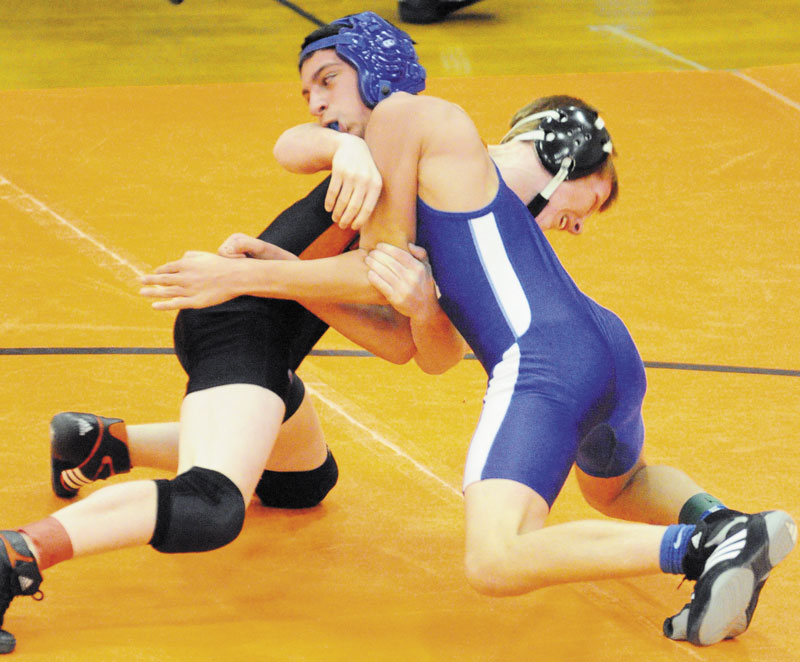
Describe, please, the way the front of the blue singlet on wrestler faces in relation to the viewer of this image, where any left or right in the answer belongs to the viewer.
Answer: facing away from the viewer and to the left of the viewer
